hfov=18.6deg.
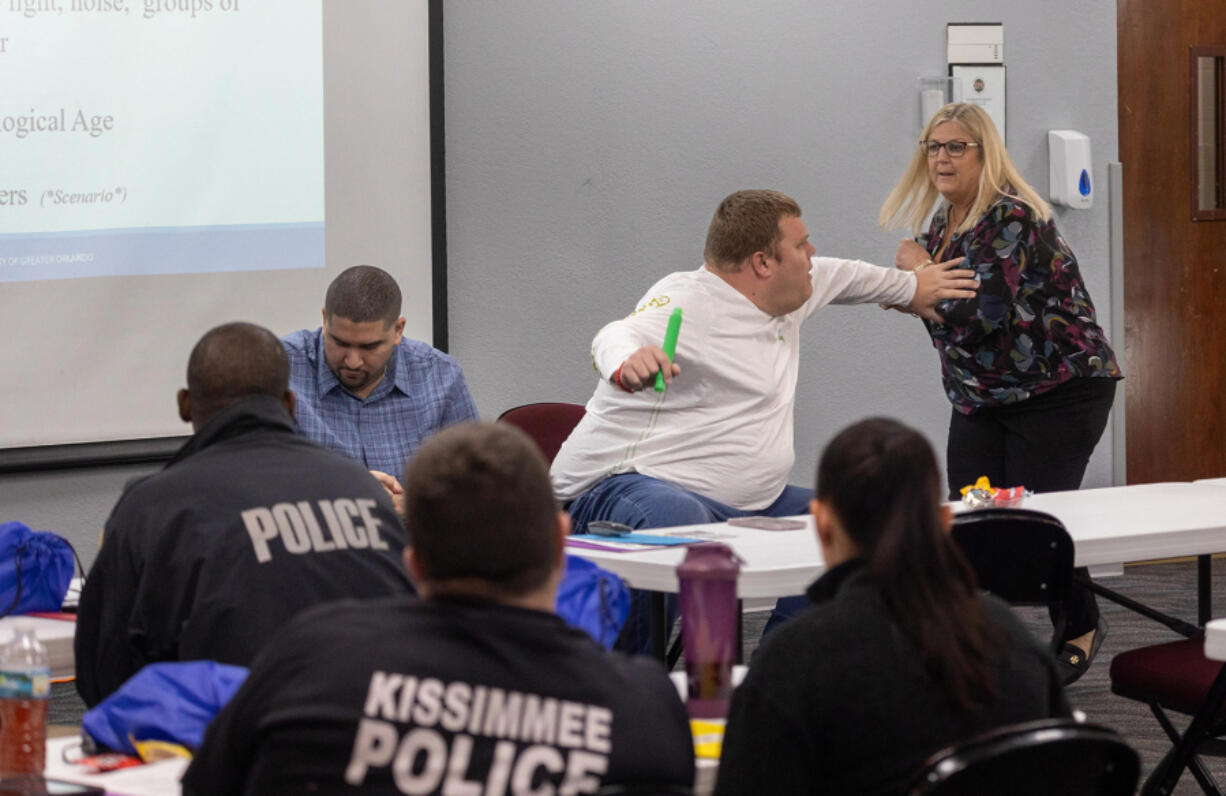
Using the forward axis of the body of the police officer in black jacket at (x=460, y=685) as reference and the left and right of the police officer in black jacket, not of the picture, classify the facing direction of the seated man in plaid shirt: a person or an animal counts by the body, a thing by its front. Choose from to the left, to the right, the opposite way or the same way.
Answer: the opposite way

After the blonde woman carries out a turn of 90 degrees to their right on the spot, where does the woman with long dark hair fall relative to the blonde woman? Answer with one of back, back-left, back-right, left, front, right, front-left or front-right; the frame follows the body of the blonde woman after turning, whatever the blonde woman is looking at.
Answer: back-left

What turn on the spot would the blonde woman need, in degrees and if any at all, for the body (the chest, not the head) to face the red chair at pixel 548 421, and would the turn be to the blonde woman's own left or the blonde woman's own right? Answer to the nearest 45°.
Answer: approximately 45° to the blonde woman's own right

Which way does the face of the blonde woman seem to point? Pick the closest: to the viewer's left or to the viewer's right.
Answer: to the viewer's left

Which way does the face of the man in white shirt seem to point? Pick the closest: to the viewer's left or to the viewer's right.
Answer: to the viewer's right

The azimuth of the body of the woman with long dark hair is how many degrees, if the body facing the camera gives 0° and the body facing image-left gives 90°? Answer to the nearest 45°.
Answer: approximately 180°

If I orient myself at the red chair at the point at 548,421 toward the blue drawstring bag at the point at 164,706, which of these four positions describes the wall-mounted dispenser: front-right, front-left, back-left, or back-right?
back-left

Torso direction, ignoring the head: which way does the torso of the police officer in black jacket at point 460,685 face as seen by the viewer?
away from the camera

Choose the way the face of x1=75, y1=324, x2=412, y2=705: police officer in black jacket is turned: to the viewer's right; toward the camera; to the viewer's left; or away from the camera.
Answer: away from the camera

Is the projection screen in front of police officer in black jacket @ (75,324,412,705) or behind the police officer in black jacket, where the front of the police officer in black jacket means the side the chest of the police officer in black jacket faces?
in front
